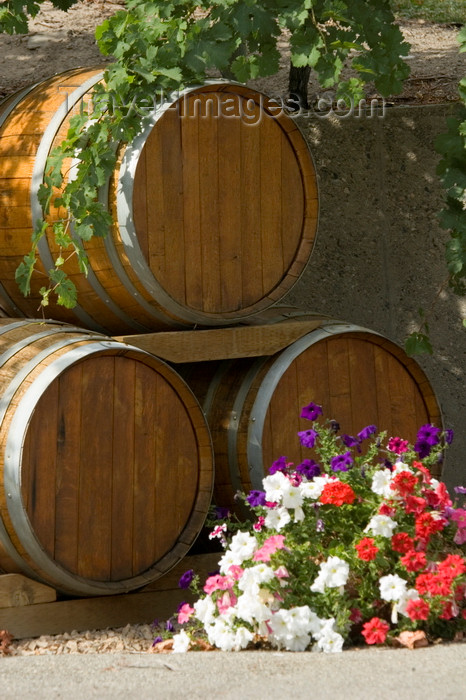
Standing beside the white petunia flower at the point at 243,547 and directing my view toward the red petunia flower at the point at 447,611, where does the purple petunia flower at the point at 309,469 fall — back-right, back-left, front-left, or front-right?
front-left

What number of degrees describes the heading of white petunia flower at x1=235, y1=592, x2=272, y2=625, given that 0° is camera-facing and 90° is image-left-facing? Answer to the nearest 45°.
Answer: approximately 0°

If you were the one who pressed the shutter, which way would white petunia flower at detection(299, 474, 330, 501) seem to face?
facing the viewer

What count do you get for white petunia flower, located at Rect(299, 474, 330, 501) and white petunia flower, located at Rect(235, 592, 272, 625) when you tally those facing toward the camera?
2

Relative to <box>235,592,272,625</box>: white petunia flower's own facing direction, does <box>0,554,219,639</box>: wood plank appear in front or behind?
behind

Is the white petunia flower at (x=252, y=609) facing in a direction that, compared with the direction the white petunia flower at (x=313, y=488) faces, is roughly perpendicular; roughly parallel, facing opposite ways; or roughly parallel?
roughly parallel
